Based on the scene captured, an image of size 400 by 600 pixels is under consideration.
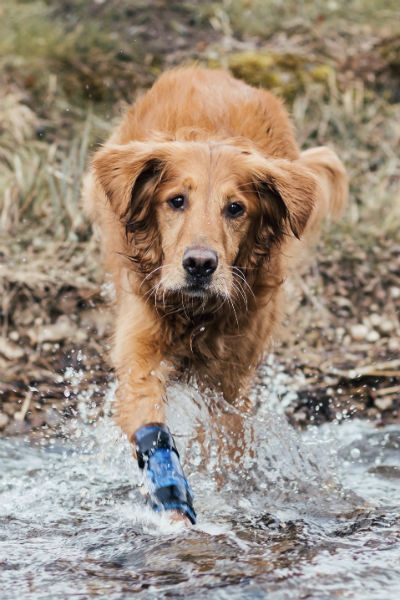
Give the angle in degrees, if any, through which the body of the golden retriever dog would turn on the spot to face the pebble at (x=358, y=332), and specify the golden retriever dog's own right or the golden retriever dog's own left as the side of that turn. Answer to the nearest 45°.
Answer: approximately 135° to the golden retriever dog's own left

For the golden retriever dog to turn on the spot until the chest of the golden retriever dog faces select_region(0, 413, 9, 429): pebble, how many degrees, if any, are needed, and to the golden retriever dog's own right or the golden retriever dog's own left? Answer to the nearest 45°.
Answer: approximately 135° to the golden retriever dog's own right

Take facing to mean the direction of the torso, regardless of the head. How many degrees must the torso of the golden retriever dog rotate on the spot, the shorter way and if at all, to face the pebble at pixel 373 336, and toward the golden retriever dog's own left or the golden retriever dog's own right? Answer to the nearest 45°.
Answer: approximately 135° to the golden retriever dog's own left

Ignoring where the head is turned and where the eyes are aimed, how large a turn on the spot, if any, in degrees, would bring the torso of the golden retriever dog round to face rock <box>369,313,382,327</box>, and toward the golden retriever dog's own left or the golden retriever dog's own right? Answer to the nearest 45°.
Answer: approximately 135° to the golden retriever dog's own left

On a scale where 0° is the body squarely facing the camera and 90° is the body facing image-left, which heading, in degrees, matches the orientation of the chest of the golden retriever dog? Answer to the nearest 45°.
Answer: approximately 0°

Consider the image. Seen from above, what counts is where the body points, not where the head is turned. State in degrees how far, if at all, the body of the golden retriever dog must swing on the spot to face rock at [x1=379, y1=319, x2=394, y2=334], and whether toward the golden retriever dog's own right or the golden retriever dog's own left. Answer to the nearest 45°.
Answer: approximately 135° to the golden retriever dog's own left

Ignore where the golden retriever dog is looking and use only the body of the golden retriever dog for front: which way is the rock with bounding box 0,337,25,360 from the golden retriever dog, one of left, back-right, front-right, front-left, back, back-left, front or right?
back-right
